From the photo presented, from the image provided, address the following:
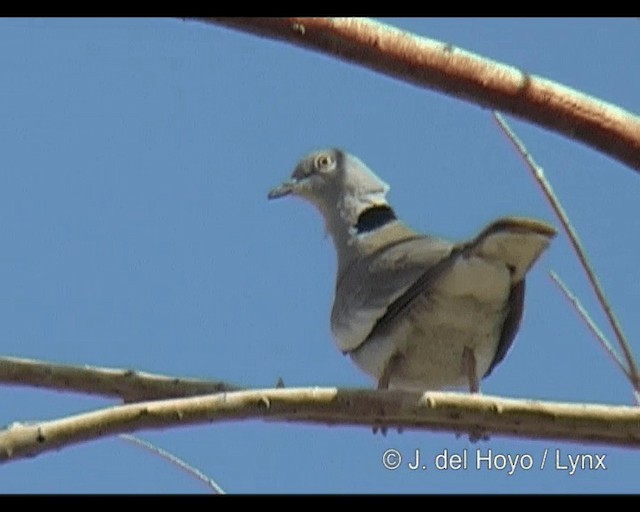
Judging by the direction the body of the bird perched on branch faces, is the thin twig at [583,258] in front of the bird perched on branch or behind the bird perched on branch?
behind

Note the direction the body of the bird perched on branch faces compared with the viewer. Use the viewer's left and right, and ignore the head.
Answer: facing away from the viewer and to the left of the viewer
